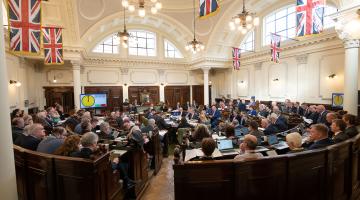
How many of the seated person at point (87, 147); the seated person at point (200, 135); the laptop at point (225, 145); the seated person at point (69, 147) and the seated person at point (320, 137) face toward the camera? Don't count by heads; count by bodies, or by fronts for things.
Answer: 1

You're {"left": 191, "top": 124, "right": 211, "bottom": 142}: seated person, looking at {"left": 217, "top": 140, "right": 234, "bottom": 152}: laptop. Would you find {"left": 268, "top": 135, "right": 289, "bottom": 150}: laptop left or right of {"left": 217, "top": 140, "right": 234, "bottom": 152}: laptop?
left

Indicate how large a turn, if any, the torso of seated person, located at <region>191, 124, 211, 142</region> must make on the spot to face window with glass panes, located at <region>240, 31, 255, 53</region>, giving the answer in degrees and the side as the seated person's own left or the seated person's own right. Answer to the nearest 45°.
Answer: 0° — they already face it

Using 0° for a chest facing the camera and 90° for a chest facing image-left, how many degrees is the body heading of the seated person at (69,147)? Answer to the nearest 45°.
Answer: approximately 225°

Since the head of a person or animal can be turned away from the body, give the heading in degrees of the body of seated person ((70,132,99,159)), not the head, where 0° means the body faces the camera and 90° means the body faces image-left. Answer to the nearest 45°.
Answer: approximately 225°

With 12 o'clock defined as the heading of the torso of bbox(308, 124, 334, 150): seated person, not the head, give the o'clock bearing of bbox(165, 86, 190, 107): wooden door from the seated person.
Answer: The wooden door is roughly at 12 o'clock from the seated person.

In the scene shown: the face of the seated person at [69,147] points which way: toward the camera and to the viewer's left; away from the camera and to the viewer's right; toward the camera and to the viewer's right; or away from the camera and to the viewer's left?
away from the camera and to the viewer's right

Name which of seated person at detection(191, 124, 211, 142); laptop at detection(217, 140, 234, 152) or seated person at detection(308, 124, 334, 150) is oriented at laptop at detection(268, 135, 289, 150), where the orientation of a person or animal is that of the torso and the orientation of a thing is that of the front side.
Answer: seated person at detection(308, 124, 334, 150)

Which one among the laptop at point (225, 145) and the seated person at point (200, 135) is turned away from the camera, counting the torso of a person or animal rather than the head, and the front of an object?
the seated person
